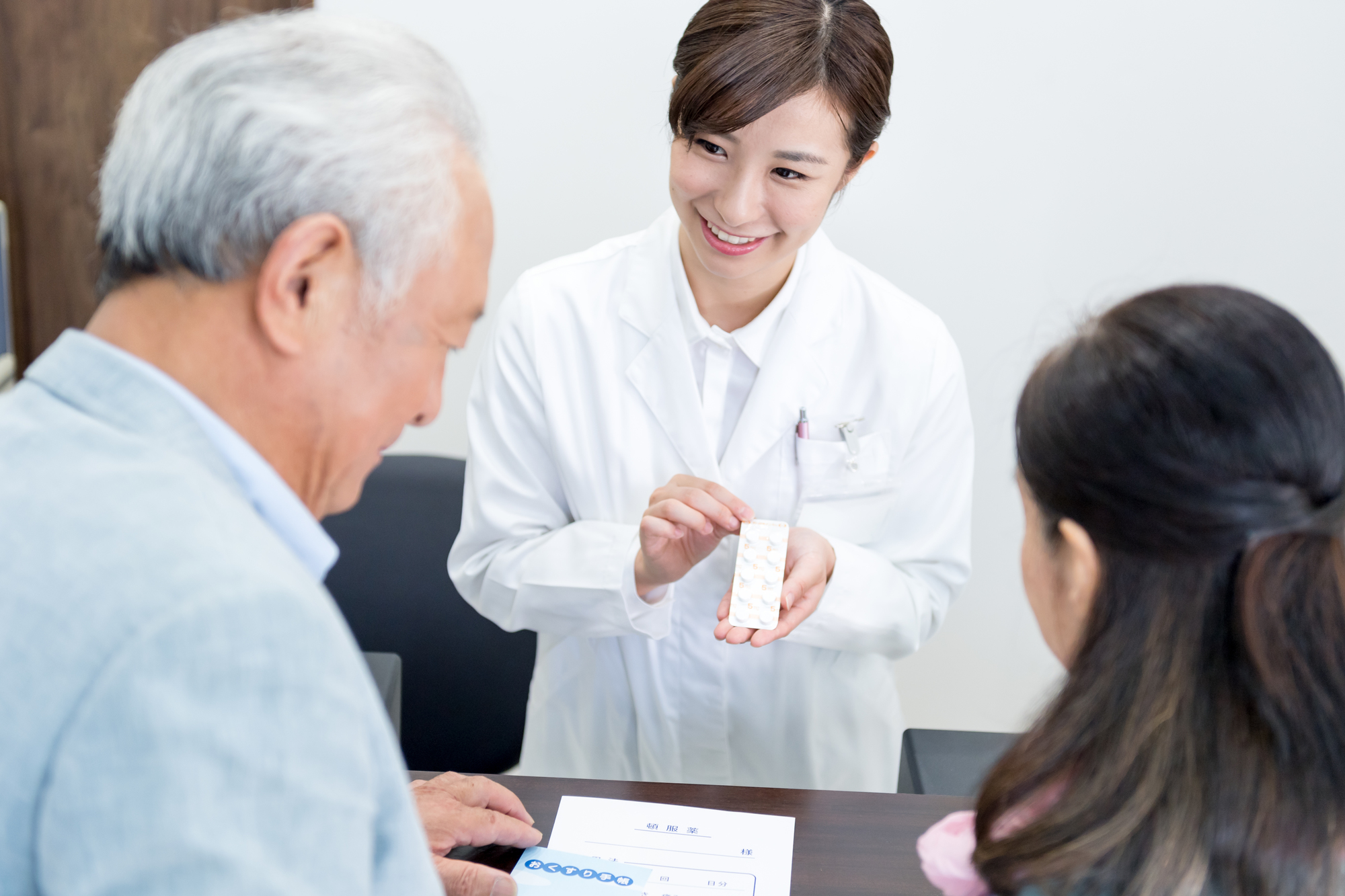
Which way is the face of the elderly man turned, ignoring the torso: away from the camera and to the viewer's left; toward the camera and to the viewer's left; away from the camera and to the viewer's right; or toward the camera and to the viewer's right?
away from the camera and to the viewer's right

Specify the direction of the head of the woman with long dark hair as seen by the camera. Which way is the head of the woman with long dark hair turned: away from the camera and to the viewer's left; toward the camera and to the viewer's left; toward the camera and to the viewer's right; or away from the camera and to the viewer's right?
away from the camera and to the viewer's left

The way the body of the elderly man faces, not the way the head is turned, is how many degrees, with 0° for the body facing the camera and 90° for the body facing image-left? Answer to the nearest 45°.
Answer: approximately 225°

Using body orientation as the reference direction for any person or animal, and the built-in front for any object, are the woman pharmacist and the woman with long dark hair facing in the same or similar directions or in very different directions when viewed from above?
very different directions

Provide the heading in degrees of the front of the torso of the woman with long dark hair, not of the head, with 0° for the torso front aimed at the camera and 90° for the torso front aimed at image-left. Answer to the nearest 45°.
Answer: approximately 135°

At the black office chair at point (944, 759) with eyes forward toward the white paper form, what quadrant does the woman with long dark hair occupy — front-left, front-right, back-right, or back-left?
front-left

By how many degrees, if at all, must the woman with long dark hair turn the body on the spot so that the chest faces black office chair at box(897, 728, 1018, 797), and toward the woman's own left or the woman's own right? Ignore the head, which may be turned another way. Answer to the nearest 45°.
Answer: approximately 45° to the woman's own right

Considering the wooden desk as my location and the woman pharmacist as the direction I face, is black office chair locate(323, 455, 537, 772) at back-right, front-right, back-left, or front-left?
front-left

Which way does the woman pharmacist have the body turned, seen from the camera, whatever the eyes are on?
toward the camera

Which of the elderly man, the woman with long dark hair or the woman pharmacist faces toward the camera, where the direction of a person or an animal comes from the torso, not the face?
the woman pharmacist

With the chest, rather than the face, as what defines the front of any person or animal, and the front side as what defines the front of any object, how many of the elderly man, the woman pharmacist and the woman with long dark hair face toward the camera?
1

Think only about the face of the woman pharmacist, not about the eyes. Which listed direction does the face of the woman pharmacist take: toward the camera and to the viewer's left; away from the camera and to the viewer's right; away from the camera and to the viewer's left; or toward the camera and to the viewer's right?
toward the camera and to the viewer's left
